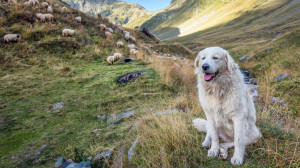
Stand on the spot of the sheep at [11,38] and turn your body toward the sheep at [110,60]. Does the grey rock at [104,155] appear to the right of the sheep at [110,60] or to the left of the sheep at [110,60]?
right

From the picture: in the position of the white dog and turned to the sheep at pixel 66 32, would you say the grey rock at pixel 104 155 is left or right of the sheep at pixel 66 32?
left

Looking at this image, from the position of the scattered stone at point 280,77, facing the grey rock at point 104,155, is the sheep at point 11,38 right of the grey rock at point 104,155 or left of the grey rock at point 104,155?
right
